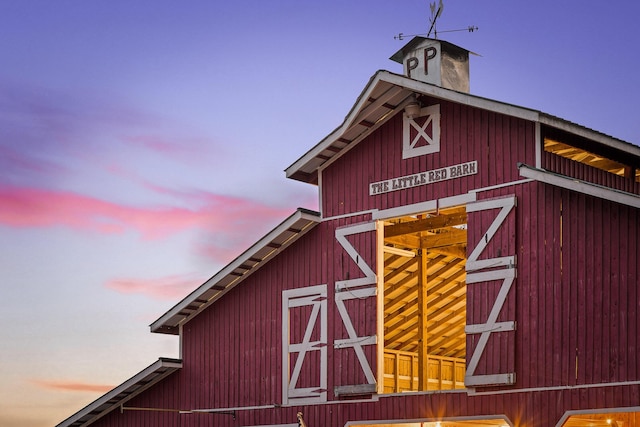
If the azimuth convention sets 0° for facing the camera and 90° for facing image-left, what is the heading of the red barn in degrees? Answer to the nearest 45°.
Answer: approximately 45°
